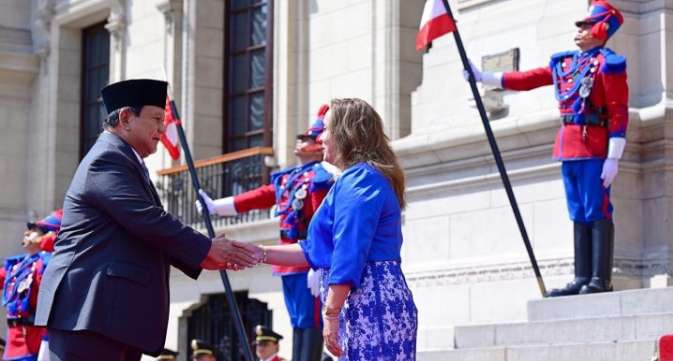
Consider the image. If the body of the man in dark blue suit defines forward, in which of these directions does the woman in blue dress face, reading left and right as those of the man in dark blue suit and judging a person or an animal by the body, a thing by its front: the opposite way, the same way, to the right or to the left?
the opposite way

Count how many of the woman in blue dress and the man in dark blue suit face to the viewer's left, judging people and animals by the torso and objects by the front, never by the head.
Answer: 1

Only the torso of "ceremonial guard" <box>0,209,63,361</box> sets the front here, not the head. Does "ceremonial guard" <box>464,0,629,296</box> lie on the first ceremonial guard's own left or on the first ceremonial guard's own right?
on the first ceremonial guard's own left

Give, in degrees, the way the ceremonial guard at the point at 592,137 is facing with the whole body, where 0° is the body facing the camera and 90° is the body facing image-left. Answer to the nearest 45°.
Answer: approximately 45°

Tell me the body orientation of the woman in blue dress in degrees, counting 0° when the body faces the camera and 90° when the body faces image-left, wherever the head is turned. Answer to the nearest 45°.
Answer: approximately 90°

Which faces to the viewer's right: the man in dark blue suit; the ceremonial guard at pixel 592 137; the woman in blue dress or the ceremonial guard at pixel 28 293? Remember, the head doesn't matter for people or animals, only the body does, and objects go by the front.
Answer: the man in dark blue suit

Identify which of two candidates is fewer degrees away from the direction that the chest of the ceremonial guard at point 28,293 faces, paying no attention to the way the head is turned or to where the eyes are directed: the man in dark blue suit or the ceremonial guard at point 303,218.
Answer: the man in dark blue suit

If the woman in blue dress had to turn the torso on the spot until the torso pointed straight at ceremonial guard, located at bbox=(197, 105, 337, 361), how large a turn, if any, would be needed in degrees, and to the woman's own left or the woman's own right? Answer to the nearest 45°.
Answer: approximately 90° to the woman's own right

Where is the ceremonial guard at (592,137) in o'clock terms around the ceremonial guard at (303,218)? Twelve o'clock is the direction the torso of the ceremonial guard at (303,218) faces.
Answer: the ceremonial guard at (592,137) is roughly at 8 o'clock from the ceremonial guard at (303,218).

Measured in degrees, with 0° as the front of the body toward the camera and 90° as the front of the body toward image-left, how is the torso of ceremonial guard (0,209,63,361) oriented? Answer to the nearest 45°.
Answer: approximately 45°

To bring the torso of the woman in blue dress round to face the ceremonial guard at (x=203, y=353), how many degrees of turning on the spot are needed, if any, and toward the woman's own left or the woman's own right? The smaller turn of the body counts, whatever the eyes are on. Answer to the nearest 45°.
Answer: approximately 90° to the woman's own right

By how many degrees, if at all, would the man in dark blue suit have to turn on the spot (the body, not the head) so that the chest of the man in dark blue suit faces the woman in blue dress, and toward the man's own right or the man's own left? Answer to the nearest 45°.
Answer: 0° — they already face them

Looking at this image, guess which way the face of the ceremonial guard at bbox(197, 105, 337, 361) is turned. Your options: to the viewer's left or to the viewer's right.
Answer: to the viewer's left

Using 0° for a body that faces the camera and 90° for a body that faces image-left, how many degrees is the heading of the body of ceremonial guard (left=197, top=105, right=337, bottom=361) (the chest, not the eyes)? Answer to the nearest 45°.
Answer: approximately 45°

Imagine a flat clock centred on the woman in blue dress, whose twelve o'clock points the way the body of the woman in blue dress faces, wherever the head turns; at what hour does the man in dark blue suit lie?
The man in dark blue suit is roughly at 12 o'clock from the woman in blue dress.

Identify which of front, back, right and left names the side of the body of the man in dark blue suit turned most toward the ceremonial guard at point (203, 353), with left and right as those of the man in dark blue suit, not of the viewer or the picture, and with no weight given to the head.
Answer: left
